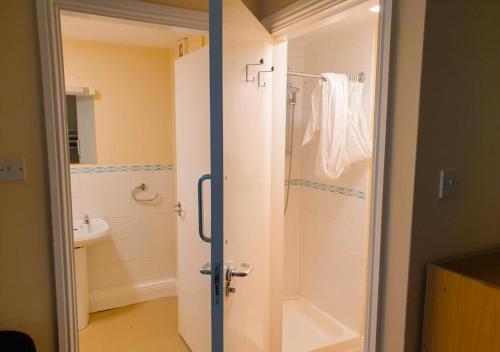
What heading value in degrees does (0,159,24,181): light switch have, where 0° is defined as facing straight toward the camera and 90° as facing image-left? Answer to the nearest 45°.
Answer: approximately 0°

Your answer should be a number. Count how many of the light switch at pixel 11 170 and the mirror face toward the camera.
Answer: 2

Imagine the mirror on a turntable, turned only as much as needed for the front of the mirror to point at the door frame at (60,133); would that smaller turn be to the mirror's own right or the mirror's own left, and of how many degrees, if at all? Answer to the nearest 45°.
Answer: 0° — it already faces it

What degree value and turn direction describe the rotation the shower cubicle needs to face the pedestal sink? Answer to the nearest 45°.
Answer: approximately 45° to its right

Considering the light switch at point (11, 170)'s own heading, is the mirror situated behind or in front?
behind

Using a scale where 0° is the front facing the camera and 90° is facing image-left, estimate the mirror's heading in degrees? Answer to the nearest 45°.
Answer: approximately 0°

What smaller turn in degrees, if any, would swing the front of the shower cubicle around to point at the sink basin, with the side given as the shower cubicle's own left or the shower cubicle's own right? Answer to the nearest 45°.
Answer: approximately 45° to the shower cubicle's own right

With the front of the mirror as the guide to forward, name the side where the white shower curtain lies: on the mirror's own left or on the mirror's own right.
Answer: on the mirror's own left

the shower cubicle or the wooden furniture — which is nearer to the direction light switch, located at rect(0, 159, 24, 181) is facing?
the wooden furniture
